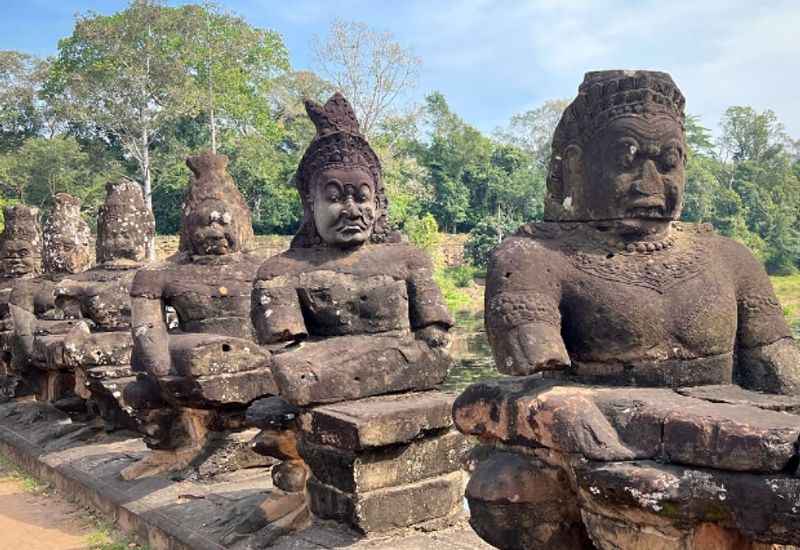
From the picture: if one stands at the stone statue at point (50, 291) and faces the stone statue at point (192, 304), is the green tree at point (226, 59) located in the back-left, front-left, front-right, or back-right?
back-left

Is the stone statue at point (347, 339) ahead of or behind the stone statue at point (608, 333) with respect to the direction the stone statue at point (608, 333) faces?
behind

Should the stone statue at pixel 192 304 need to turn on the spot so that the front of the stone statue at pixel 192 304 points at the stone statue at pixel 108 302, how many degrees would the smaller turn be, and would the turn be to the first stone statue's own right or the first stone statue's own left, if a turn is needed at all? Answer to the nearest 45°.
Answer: approximately 90° to the first stone statue's own right

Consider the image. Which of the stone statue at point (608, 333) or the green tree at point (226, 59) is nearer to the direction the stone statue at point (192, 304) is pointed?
the stone statue

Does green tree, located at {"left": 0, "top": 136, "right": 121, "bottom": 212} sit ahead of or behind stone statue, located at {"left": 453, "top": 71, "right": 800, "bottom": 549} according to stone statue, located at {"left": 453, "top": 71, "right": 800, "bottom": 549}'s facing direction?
behind

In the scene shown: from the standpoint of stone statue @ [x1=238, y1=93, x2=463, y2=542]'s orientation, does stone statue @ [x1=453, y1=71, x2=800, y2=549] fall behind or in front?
in front

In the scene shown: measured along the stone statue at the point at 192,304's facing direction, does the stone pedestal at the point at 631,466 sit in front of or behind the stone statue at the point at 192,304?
in front

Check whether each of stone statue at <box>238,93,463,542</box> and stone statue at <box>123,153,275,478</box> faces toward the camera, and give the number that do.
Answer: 2

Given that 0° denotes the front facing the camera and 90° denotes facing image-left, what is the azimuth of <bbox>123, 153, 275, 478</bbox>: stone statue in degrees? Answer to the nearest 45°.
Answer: approximately 0°

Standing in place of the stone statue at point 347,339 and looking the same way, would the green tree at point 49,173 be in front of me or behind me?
behind

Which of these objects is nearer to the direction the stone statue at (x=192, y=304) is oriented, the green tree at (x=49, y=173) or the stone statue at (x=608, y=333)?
the stone statue
